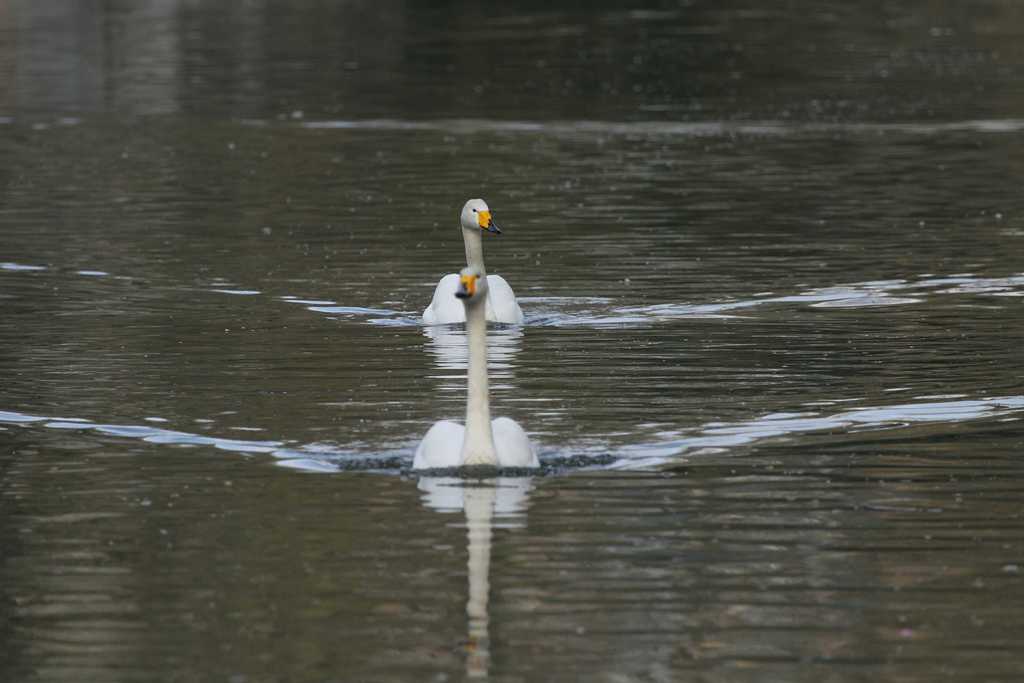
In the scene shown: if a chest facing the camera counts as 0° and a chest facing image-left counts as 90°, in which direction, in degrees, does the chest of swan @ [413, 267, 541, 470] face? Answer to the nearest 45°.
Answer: approximately 0°
